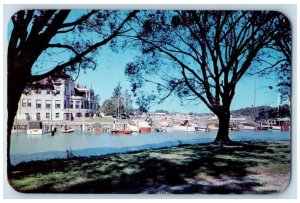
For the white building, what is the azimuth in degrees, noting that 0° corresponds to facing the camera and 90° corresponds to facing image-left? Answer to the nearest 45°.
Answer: approximately 315°

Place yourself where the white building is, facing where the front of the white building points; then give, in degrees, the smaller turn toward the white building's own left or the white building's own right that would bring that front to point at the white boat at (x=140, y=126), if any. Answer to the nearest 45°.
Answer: approximately 45° to the white building's own left

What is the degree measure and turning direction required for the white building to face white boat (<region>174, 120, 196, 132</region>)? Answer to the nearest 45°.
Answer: approximately 45° to its left

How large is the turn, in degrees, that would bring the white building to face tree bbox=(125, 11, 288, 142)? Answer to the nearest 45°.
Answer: approximately 45° to its left
